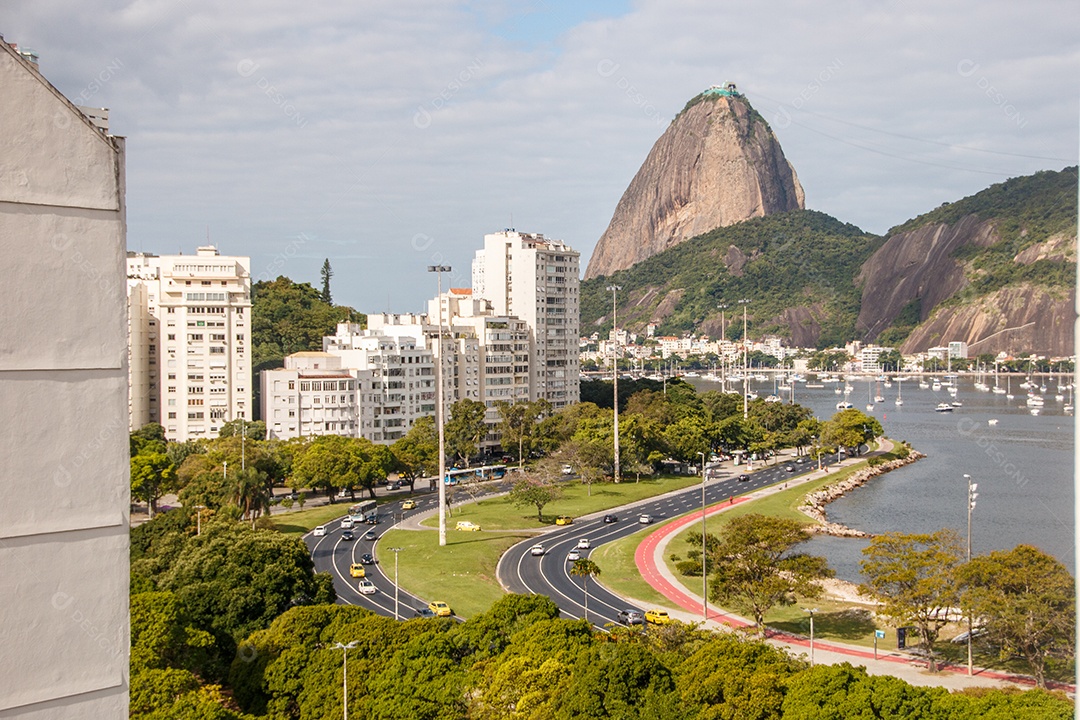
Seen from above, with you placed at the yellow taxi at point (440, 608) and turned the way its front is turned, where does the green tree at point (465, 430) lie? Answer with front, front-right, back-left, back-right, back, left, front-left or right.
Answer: back-left

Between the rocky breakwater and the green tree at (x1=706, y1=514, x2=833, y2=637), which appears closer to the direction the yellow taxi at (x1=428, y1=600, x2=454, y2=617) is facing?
the green tree

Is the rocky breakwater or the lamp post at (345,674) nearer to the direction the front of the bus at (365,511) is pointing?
the lamp post

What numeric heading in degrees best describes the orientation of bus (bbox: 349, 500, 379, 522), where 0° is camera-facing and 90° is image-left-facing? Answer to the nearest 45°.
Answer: approximately 45°

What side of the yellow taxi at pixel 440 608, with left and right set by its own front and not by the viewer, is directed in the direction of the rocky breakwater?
left

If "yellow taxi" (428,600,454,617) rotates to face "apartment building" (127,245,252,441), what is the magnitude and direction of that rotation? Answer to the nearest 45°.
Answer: approximately 180°

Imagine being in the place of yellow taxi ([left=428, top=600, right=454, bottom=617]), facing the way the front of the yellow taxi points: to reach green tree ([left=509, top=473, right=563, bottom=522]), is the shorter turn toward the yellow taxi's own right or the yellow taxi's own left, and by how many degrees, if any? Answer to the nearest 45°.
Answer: approximately 135° to the yellow taxi's own left
